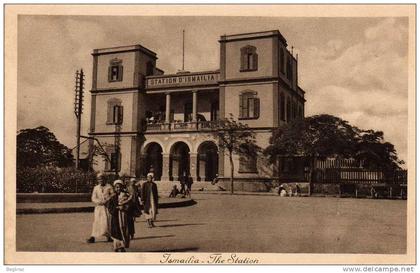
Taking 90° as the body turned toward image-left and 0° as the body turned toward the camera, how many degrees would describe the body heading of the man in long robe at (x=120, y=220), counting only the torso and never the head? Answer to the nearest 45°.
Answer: approximately 0°

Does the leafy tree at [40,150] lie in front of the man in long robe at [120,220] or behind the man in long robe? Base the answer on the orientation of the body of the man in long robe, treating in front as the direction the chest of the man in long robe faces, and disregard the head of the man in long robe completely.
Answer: behind

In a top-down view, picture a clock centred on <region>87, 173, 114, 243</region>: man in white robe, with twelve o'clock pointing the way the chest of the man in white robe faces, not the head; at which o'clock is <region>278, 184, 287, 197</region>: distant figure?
The distant figure is roughly at 7 o'clock from the man in white robe.

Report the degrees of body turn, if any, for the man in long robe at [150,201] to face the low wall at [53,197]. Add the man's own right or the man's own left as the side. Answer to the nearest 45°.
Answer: approximately 135° to the man's own right

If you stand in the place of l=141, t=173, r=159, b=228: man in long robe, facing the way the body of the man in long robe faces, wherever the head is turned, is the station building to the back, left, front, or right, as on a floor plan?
back

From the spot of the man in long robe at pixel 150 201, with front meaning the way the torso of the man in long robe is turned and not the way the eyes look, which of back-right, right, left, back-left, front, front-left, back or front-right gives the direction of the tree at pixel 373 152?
back-left

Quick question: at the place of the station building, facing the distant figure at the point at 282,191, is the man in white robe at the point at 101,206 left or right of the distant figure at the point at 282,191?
right
